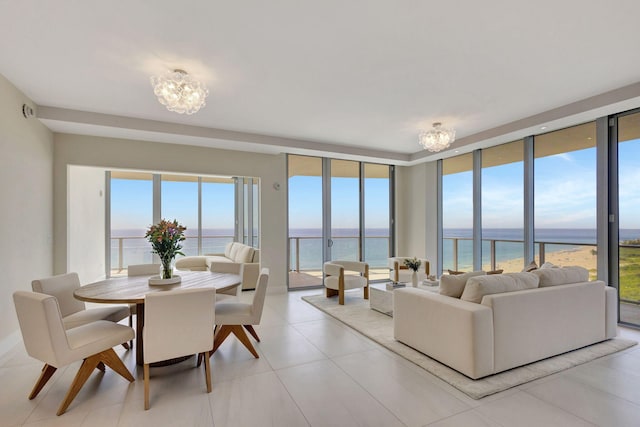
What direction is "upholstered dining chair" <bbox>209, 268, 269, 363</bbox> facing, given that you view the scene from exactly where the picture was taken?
facing to the left of the viewer

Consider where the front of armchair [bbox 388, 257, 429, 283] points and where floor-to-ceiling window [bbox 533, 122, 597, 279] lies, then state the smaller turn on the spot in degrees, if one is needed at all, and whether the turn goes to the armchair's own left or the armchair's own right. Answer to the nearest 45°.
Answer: approximately 45° to the armchair's own left

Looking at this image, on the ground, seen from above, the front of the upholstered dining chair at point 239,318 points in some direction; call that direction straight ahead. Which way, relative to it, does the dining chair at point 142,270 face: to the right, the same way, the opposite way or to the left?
to the left

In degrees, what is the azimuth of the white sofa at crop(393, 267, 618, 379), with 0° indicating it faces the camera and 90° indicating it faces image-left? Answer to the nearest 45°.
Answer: approximately 135°

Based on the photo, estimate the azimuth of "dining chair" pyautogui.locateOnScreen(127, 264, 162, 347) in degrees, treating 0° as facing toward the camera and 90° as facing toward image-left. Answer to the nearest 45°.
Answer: approximately 0°

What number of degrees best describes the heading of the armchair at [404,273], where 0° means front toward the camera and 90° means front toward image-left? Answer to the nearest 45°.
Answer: approximately 315°

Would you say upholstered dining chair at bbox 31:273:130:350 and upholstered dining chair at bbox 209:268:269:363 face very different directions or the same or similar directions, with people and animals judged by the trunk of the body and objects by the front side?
very different directions

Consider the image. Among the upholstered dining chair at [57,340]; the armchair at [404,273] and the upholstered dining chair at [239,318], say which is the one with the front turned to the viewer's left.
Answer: the upholstered dining chair at [239,318]

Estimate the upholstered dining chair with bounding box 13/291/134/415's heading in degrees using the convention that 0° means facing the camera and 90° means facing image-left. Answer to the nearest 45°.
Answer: approximately 225°

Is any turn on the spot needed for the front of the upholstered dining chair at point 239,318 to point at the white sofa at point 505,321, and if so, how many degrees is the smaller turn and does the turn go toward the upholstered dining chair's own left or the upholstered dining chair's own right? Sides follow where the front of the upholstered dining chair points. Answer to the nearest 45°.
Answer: approximately 180°

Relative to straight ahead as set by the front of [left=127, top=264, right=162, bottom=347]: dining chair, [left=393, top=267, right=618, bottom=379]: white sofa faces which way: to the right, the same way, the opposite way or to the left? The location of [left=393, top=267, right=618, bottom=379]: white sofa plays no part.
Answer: the opposite way
